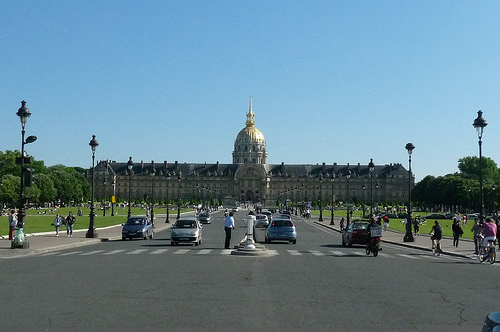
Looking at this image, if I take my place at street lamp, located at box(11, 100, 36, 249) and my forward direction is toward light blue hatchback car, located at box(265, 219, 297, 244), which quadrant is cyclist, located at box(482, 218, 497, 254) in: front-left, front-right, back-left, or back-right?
front-right

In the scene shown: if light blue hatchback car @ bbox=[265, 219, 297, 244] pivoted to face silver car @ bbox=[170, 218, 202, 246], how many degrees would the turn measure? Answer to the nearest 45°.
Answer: approximately 135° to its left

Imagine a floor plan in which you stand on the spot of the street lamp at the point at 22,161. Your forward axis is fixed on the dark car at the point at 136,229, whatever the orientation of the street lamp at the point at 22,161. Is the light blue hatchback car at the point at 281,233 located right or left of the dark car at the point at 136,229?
right

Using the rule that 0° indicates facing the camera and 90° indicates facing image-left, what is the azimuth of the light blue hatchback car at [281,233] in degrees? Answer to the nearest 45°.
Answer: approximately 180°

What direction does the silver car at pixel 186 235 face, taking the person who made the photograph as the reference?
facing the viewer

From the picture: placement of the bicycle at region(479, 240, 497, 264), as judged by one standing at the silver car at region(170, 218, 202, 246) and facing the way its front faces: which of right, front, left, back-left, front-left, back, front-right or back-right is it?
front-left

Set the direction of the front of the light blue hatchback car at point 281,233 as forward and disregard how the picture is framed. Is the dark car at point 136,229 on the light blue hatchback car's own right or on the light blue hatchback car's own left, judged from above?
on the light blue hatchback car's own left

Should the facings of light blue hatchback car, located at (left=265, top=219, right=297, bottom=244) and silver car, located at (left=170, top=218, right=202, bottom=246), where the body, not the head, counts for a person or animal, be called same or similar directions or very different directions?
very different directions

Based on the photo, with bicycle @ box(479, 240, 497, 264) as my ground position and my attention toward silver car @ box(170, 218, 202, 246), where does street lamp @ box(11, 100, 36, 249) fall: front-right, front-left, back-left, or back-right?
front-left

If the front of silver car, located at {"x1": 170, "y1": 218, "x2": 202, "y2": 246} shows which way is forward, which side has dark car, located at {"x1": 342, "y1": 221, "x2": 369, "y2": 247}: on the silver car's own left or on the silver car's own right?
on the silver car's own left

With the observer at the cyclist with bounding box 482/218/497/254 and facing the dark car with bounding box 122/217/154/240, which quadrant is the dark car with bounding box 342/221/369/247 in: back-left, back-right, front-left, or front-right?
front-right

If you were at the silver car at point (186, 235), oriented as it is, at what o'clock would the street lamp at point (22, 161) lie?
The street lamp is roughly at 2 o'clock from the silver car.

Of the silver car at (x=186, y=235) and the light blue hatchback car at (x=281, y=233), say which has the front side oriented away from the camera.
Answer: the light blue hatchback car

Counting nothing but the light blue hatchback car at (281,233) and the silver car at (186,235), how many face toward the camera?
1

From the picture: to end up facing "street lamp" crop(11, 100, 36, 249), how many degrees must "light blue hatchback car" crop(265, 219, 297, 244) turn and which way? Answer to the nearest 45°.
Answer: approximately 135° to its left
